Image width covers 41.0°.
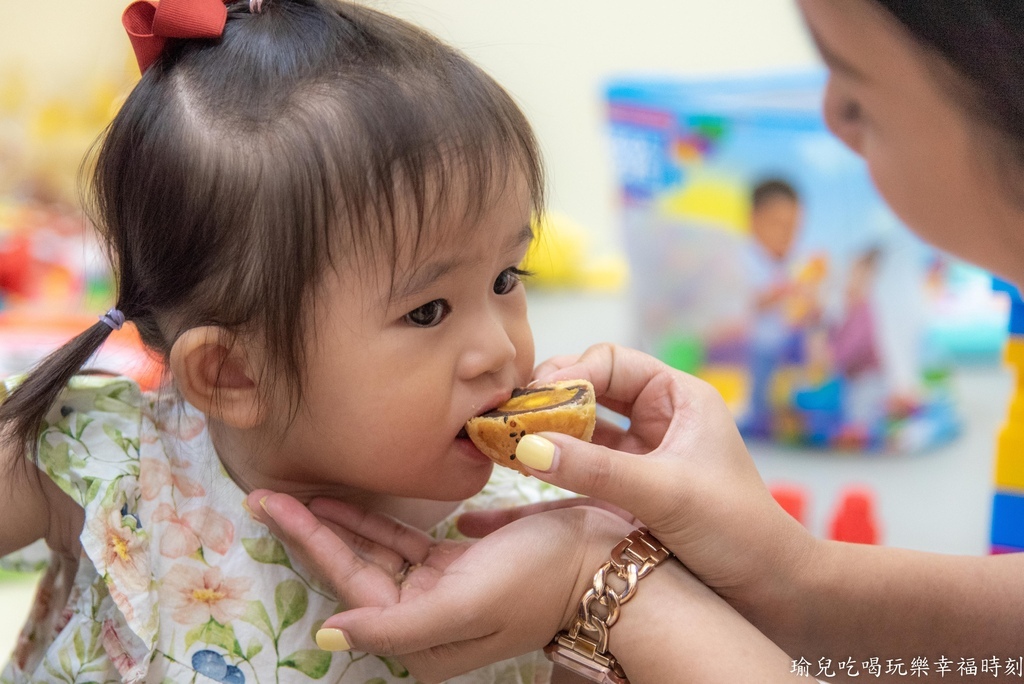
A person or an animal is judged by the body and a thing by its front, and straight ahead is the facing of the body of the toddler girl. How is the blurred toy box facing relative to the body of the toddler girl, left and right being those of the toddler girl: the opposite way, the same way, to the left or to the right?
to the right

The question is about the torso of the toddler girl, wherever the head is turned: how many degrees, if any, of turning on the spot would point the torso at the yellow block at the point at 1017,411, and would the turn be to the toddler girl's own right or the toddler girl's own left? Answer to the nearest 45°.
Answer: approximately 45° to the toddler girl's own left

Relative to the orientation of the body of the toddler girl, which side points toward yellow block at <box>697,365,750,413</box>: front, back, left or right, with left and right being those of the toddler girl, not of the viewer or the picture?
left

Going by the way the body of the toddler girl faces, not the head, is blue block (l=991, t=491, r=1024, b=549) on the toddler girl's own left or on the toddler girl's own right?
on the toddler girl's own left

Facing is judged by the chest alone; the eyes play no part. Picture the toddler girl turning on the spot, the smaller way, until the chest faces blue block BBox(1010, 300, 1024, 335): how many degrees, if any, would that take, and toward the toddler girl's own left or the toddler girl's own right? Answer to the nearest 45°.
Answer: approximately 45° to the toddler girl's own left

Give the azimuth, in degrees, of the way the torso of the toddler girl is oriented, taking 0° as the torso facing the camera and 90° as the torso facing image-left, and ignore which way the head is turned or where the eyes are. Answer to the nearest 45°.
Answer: approximately 315°

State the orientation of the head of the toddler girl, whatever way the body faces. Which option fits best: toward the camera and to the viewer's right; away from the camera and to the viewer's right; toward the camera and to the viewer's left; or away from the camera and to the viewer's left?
toward the camera and to the viewer's right

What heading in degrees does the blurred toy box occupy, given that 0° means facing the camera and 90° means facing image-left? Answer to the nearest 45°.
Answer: approximately 0°
